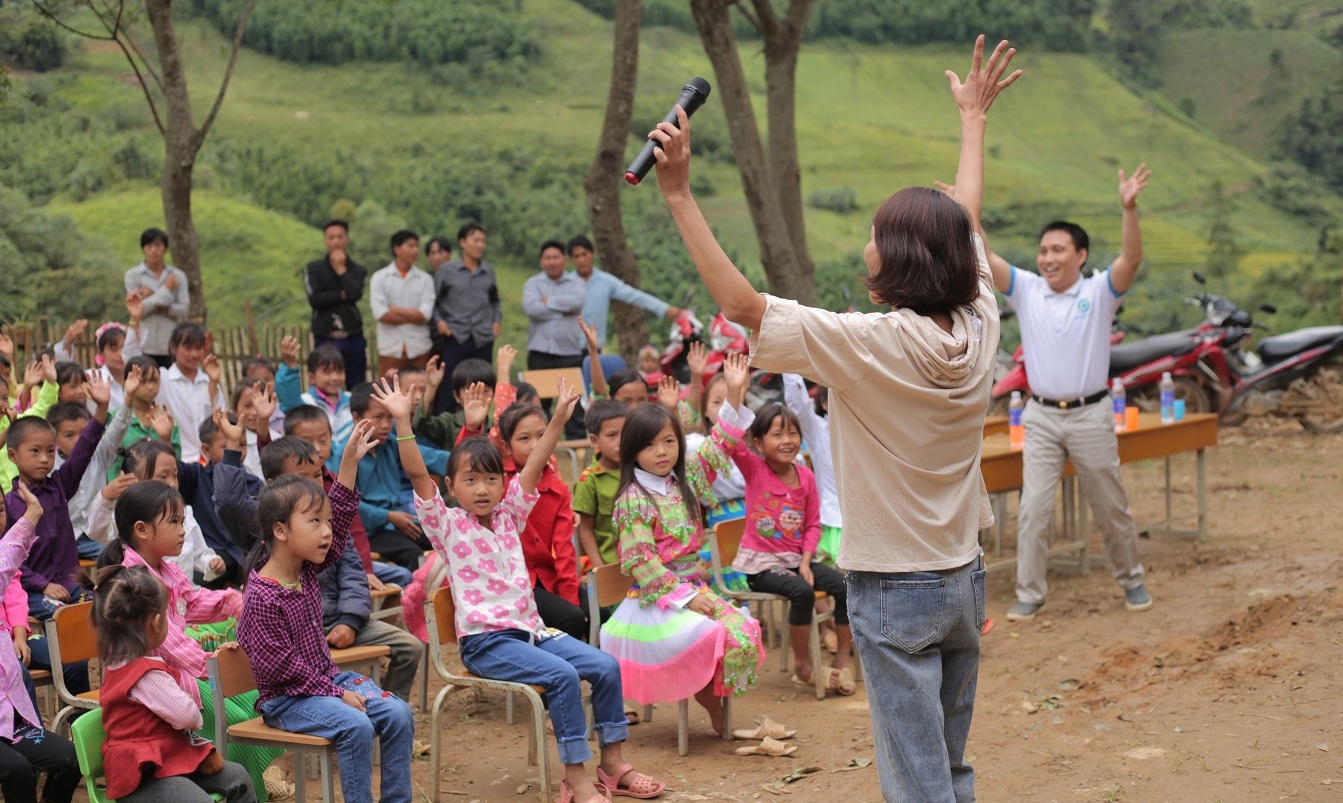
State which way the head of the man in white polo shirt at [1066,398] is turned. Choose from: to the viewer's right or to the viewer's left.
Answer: to the viewer's left

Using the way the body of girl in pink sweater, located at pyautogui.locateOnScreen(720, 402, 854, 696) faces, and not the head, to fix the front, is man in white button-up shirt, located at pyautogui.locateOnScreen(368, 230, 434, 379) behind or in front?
behind

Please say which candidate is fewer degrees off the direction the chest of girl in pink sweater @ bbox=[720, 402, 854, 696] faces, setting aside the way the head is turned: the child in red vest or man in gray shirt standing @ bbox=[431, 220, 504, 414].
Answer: the child in red vest

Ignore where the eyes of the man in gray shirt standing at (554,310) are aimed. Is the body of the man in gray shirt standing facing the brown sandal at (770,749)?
yes

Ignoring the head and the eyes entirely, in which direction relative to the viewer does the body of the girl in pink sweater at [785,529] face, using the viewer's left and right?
facing the viewer and to the right of the viewer

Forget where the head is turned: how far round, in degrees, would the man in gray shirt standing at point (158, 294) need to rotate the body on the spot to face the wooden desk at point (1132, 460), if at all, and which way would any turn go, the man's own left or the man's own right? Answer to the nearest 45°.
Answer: approximately 45° to the man's own left

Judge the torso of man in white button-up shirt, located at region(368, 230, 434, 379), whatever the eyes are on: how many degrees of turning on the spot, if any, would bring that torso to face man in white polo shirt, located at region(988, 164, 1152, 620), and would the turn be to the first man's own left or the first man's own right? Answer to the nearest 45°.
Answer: approximately 45° to the first man's own left

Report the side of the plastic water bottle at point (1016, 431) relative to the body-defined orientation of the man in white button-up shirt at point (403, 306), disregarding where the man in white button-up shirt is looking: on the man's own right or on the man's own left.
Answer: on the man's own left

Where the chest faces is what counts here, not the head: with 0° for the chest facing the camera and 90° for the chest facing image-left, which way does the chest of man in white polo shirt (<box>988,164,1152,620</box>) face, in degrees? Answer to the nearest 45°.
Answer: approximately 0°

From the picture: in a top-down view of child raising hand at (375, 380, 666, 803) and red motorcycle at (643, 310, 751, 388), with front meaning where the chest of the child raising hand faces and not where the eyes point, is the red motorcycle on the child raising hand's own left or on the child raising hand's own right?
on the child raising hand's own left

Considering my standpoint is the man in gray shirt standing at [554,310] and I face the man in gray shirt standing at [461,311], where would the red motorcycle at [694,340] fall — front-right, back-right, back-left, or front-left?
back-left
